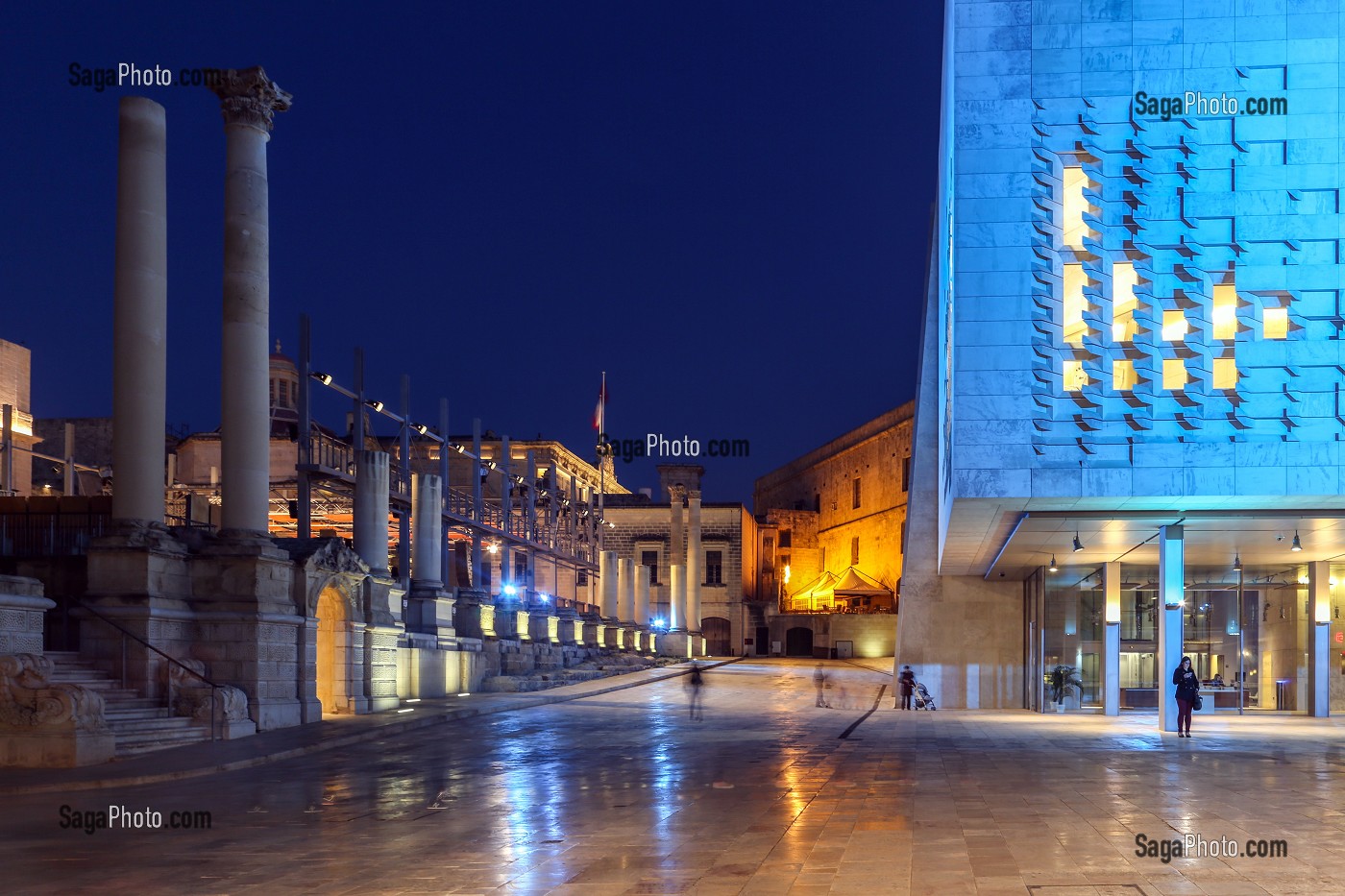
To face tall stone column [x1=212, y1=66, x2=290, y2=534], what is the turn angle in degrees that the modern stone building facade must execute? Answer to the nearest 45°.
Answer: approximately 90° to its right

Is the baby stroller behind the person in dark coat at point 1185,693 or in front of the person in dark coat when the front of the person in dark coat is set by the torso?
behind

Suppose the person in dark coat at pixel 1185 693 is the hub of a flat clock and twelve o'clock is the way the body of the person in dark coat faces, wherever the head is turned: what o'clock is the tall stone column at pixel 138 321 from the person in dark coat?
The tall stone column is roughly at 2 o'clock from the person in dark coat.

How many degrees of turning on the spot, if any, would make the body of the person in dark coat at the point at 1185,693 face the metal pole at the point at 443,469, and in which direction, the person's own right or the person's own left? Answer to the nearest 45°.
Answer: approximately 135° to the person's own right

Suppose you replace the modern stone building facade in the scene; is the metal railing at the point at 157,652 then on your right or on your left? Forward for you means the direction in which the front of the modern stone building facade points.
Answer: on your right

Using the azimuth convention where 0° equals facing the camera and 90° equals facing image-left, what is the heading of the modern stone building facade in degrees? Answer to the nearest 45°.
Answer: approximately 0°

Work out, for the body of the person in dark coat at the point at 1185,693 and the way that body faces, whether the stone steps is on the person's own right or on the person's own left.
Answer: on the person's own right
